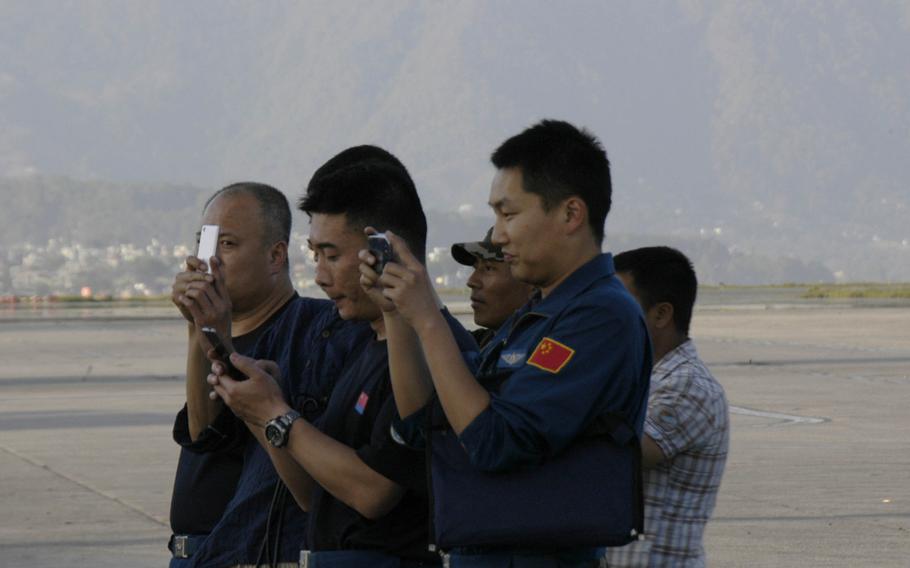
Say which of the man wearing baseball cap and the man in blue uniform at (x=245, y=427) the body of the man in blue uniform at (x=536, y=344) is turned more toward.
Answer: the man in blue uniform

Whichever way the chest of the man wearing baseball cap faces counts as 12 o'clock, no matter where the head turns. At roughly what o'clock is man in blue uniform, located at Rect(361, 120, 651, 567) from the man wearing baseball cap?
The man in blue uniform is roughly at 9 o'clock from the man wearing baseball cap.

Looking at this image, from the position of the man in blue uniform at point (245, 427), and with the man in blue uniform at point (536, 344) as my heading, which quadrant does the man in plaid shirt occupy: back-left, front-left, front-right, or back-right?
front-left

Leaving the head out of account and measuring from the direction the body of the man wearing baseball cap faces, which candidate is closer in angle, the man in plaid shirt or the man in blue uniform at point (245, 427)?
the man in blue uniform

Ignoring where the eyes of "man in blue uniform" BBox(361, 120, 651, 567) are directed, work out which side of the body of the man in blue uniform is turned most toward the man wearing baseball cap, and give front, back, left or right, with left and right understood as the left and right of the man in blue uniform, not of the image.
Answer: right

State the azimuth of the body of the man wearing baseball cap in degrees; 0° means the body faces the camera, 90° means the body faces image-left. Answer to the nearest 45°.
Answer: approximately 90°

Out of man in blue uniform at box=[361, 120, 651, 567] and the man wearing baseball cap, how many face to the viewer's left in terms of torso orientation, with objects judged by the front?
2

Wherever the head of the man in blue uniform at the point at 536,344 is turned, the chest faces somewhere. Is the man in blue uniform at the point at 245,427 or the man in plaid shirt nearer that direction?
the man in blue uniform

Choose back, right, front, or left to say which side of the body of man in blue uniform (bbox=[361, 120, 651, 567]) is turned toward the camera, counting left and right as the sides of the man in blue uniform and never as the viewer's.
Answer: left

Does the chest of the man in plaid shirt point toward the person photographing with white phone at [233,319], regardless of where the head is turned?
yes

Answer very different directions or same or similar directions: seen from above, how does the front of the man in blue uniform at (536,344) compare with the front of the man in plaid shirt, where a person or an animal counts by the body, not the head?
same or similar directions

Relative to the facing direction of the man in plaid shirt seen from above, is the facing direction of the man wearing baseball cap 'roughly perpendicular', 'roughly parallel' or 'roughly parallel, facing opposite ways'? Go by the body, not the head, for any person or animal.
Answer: roughly parallel

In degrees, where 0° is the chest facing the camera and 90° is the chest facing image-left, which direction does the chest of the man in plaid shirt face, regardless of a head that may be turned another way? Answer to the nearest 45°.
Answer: approximately 90°
